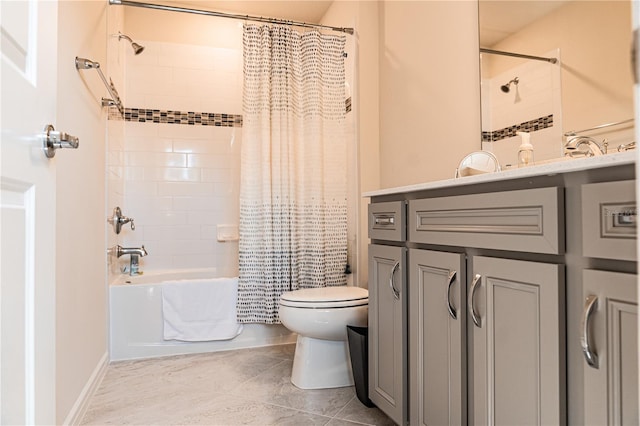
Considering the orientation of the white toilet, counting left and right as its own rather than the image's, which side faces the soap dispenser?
left

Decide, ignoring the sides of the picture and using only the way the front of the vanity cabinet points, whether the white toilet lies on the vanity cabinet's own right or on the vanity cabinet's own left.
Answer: on the vanity cabinet's own right

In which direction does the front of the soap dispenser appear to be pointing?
to the viewer's left

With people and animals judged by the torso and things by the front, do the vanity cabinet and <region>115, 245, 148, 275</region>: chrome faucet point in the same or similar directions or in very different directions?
very different directions

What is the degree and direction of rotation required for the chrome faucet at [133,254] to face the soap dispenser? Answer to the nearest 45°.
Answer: approximately 45° to its right

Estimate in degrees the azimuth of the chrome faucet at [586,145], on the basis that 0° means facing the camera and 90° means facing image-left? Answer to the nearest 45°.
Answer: approximately 45°

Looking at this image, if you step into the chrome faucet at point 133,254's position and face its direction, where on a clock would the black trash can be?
The black trash can is roughly at 2 o'clock from the chrome faucet.

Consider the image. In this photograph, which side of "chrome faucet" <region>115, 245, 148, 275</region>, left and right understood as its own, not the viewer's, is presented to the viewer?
right
